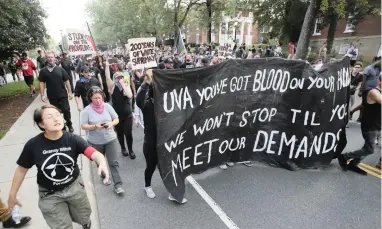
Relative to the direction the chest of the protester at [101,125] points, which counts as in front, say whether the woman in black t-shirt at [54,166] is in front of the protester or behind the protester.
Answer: in front

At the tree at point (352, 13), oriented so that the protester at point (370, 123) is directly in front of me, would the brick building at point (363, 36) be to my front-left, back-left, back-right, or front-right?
back-left

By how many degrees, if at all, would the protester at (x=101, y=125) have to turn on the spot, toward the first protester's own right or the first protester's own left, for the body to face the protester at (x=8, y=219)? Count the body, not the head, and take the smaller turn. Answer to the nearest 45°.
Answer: approximately 45° to the first protester's own right

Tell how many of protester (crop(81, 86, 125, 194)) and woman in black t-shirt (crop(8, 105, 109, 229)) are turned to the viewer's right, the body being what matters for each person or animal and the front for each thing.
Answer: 0

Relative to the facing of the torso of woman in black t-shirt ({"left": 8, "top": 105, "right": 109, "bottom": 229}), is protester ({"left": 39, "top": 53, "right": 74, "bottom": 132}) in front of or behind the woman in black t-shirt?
behind

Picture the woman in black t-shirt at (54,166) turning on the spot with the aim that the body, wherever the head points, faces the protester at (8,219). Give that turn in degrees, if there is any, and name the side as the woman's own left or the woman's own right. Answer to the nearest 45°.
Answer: approximately 135° to the woman's own right

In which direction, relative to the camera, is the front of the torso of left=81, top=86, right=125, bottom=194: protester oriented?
toward the camera

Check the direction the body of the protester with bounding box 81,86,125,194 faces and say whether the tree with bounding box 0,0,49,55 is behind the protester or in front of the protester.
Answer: behind
